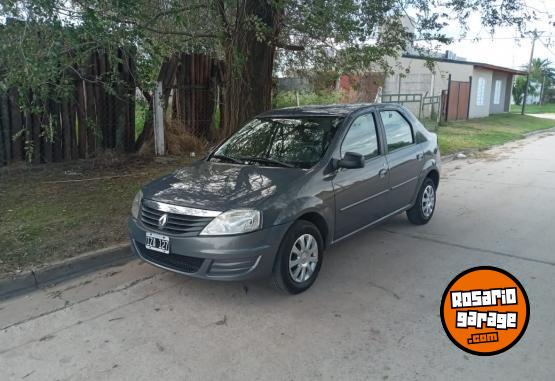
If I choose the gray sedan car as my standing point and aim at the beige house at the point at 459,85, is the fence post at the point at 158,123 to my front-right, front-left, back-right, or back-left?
front-left

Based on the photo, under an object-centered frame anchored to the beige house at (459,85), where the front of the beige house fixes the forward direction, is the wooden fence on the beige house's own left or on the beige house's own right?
on the beige house's own right

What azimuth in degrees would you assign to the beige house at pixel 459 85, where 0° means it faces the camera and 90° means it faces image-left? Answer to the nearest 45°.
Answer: approximately 315°

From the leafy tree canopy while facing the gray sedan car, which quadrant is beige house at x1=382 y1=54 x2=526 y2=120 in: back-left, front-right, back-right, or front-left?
back-left

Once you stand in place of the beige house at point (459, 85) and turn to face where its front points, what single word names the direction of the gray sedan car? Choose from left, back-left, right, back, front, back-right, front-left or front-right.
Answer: front-right

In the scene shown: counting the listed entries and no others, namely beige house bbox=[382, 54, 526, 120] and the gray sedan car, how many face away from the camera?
0

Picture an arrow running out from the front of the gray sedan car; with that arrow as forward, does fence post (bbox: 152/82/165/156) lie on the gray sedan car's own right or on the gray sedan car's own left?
on the gray sedan car's own right

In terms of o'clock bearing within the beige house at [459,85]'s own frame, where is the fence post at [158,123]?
The fence post is roughly at 2 o'clock from the beige house.

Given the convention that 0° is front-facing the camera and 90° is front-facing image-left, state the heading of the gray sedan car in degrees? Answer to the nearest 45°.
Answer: approximately 45°

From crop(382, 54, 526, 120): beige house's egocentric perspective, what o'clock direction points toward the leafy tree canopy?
The leafy tree canopy is roughly at 2 o'clock from the beige house.

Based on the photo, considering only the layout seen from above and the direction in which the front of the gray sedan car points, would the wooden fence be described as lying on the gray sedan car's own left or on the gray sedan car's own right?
on the gray sedan car's own right

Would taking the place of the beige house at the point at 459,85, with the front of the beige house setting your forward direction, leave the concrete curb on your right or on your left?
on your right

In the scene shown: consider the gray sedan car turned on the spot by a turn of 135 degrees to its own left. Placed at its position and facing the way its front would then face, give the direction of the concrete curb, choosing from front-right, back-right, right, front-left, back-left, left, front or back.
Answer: back
